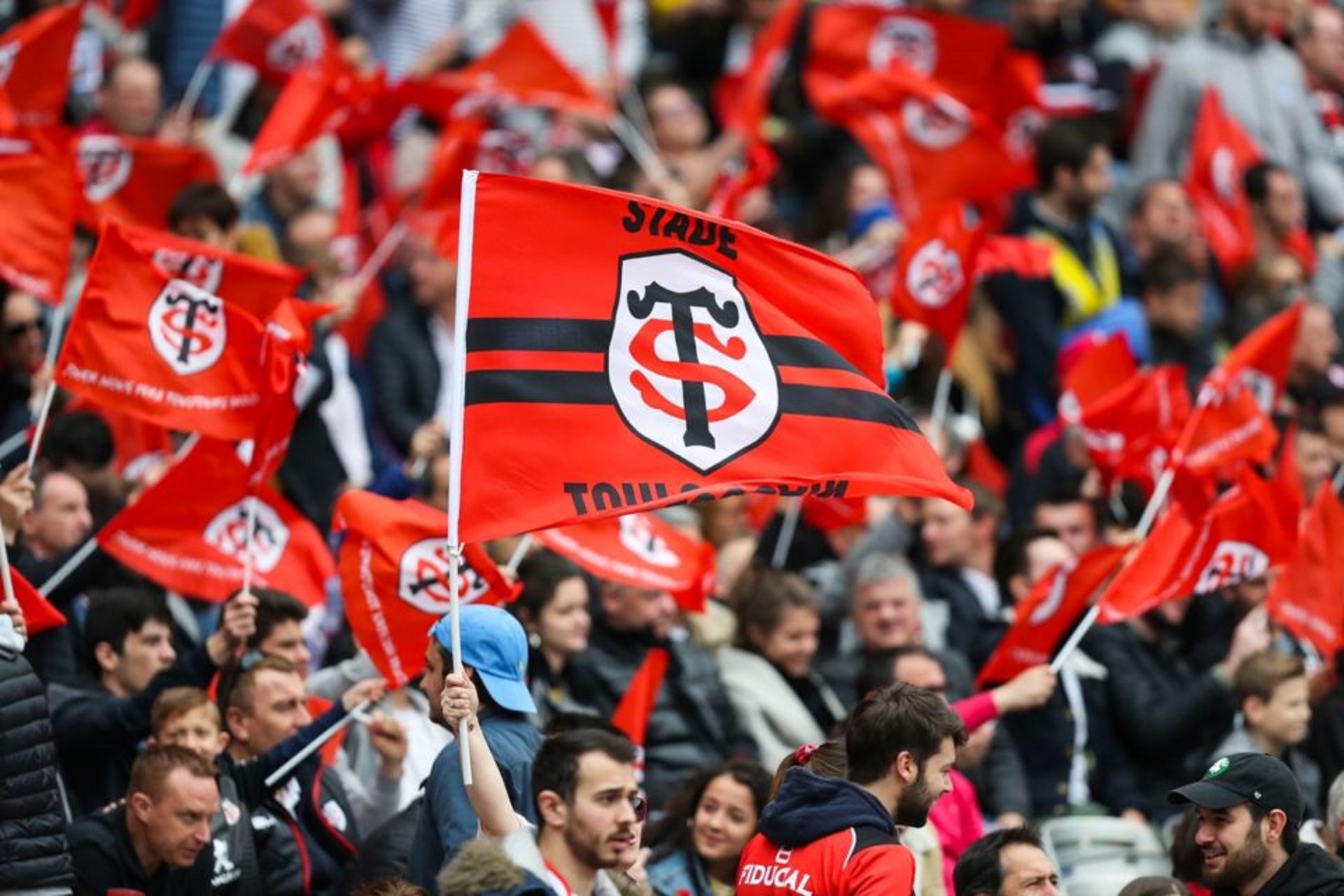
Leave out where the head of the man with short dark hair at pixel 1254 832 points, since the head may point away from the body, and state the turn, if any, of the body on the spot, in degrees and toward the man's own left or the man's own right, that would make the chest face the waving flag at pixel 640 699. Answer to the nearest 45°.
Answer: approximately 45° to the man's own right

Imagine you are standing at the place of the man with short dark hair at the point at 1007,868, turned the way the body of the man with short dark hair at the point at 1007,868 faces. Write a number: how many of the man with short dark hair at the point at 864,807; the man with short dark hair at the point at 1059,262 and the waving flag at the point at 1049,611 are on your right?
1

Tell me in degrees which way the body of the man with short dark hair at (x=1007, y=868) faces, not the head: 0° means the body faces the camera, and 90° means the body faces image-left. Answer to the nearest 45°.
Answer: approximately 315°

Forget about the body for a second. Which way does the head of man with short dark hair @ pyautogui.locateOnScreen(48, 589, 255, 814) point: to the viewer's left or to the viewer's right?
to the viewer's right
